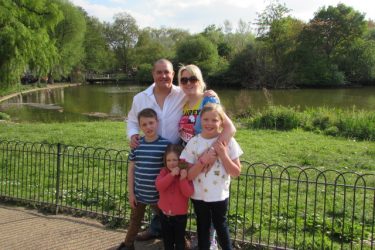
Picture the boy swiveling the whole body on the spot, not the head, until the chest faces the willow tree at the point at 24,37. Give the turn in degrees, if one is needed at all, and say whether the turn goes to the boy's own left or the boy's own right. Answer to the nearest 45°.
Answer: approximately 180°

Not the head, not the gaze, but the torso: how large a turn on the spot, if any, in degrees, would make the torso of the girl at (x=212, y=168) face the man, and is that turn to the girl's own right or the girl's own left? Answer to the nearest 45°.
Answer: approximately 135° to the girl's own right

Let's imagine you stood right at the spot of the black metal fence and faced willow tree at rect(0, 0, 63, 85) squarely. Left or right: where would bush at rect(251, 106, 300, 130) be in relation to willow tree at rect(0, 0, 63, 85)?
right

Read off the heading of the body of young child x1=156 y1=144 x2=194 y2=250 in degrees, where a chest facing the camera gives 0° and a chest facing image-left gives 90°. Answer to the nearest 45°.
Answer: approximately 0°

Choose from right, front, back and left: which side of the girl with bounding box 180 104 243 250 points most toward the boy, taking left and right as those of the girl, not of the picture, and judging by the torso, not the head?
right

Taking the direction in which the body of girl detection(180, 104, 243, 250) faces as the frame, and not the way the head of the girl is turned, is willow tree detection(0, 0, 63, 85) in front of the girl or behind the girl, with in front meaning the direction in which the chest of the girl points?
behind

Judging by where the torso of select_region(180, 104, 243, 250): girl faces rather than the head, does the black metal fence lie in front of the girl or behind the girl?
behind
